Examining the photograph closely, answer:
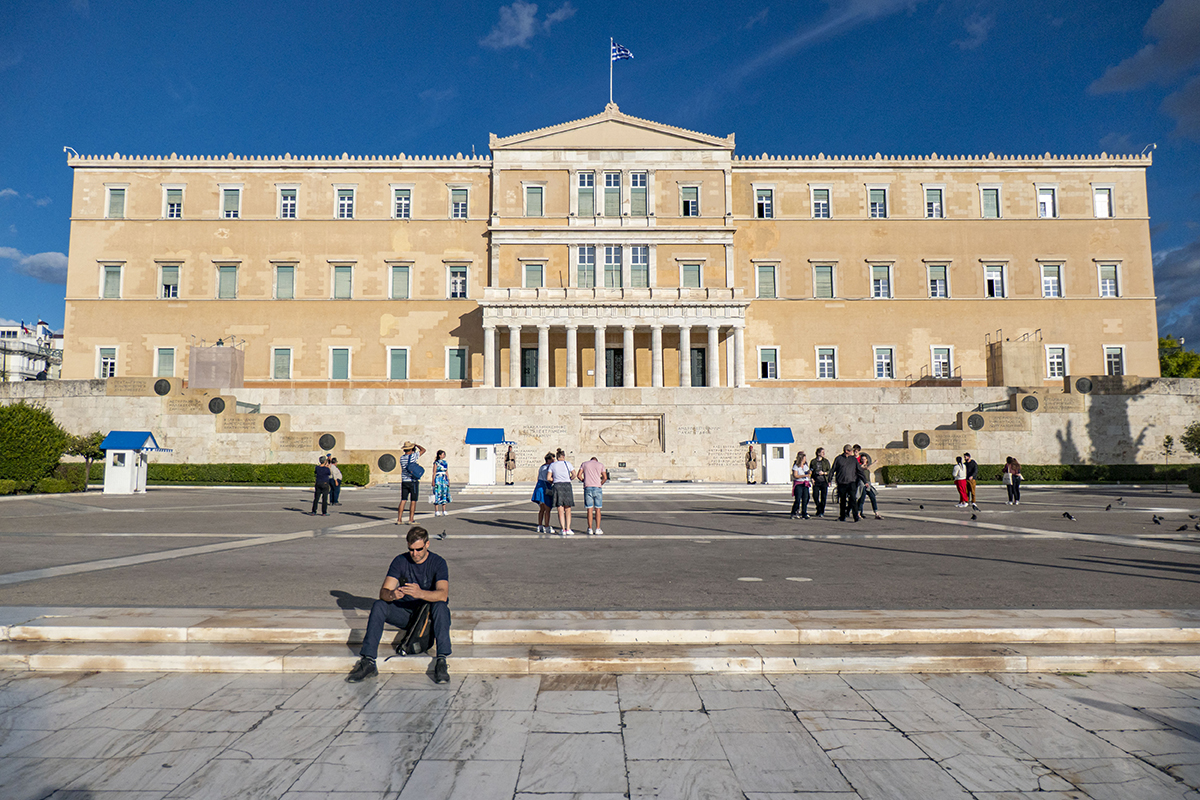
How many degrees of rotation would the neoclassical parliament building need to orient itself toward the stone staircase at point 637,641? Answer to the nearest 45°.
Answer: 0° — it already faces it

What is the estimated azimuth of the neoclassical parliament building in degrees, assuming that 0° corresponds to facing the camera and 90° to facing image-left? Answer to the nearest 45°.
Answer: approximately 0°

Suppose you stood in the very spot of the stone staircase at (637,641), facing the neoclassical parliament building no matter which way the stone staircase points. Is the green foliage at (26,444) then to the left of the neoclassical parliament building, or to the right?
left

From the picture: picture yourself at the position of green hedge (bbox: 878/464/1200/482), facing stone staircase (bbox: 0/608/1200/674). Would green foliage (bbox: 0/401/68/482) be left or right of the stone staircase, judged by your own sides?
right

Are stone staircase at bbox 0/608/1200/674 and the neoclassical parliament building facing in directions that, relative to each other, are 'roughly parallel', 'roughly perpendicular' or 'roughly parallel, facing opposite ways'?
roughly parallel

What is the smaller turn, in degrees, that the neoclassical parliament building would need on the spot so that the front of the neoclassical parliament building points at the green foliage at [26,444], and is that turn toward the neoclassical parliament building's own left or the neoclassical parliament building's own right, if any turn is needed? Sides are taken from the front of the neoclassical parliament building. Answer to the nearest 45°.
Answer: approximately 45° to the neoclassical parliament building's own right

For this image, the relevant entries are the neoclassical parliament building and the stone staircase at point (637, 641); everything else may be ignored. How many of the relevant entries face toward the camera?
2

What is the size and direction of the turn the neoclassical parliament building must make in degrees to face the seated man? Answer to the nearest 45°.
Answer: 0° — it already faces them

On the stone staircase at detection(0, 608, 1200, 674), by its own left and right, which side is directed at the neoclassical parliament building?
back

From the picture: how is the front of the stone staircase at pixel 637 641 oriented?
toward the camera
